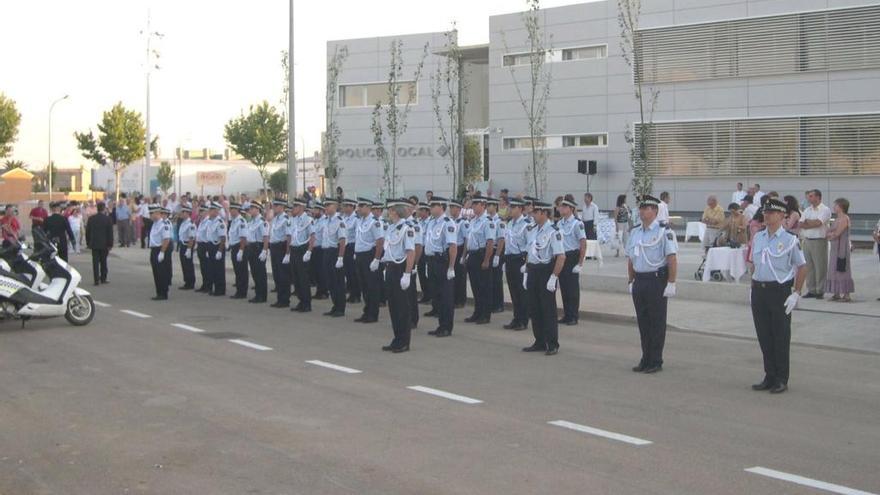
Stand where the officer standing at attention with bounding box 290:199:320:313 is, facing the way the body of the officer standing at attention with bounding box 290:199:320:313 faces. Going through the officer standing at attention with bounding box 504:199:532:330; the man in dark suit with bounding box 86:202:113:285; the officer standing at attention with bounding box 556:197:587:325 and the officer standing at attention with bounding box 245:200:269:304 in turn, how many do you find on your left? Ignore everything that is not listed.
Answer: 2

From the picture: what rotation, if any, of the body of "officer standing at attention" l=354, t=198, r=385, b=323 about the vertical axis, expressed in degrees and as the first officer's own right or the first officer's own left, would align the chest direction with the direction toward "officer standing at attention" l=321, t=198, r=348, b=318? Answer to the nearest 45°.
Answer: approximately 135° to the first officer's own right

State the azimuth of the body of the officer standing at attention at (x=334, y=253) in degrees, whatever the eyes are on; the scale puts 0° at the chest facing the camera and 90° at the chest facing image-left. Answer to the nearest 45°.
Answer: approximately 45°

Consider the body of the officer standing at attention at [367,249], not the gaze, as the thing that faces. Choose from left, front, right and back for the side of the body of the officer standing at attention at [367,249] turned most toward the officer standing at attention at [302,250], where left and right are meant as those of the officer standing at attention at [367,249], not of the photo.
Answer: right

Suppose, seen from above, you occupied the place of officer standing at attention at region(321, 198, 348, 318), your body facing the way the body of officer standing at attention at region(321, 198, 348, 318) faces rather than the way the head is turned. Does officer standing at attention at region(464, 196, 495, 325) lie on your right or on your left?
on your left

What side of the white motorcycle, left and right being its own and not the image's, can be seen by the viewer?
right

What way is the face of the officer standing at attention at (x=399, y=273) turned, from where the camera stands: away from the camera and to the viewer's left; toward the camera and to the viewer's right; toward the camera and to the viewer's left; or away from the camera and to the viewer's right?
toward the camera and to the viewer's left

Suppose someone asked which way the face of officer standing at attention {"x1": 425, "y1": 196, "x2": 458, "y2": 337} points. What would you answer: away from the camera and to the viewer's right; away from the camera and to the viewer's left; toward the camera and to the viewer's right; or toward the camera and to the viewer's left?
toward the camera and to the viewer's left

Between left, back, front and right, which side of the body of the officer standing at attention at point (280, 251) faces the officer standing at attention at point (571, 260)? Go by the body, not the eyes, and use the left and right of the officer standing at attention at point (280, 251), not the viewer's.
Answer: left

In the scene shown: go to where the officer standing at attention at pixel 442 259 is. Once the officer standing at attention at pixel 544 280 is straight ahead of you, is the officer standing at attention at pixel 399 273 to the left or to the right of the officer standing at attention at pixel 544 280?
right

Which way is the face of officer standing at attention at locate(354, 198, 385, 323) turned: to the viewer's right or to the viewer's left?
to the viewer's left
